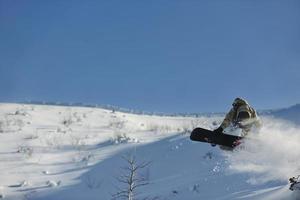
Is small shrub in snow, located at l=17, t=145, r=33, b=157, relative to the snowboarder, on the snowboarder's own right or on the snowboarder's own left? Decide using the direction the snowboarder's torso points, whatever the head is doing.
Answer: on the snowboarder's own right

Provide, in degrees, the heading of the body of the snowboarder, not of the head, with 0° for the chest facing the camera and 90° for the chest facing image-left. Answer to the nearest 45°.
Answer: approximately 45°

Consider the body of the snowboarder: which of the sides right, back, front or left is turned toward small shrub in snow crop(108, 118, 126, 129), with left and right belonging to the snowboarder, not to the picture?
right

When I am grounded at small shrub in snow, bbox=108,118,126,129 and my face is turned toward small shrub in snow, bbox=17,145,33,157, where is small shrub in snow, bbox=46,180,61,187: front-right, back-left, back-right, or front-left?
front-left
